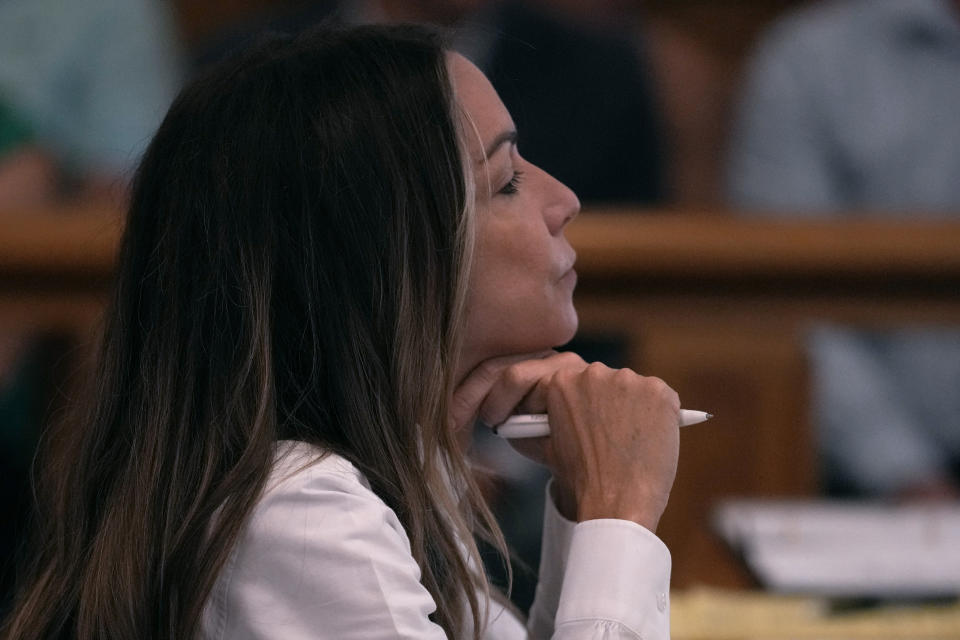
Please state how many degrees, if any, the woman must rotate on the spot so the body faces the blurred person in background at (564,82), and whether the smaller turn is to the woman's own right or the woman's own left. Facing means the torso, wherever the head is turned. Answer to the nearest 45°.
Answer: approximately 90° to the woman's own left

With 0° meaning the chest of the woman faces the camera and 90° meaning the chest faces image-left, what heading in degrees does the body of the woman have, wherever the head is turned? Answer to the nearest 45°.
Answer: approximately 270°

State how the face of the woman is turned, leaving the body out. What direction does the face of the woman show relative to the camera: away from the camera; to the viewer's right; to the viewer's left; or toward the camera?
to the viewer's right

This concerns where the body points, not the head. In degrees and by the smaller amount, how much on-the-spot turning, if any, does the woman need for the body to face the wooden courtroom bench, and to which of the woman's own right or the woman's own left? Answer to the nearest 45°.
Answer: approximately 45° to the woman's own left
